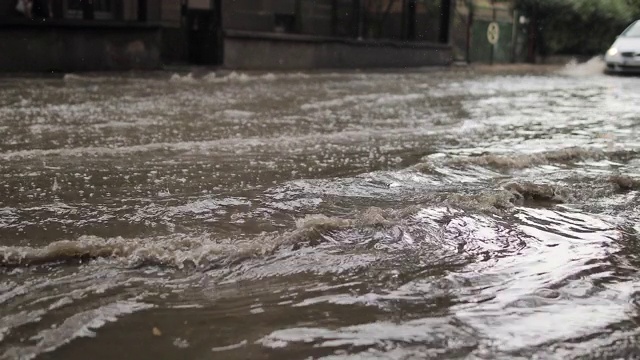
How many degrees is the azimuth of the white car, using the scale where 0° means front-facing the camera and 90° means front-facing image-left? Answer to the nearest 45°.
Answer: approximately 45°

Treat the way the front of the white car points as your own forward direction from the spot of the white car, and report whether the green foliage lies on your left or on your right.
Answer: on your right
